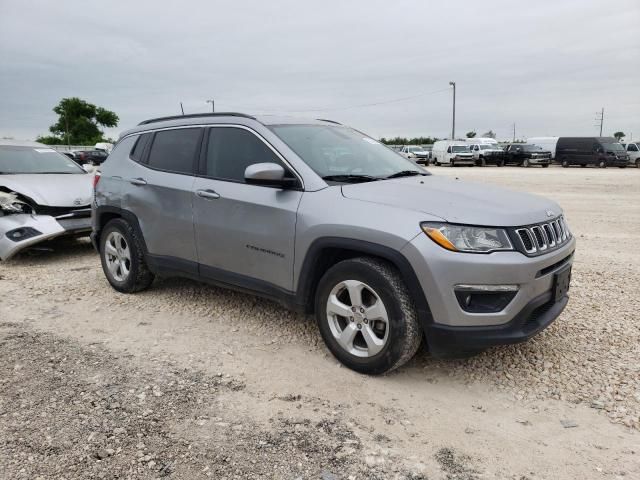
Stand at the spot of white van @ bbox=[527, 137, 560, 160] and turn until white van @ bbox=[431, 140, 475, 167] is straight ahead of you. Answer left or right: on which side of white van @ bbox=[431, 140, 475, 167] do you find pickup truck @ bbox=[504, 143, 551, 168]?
left

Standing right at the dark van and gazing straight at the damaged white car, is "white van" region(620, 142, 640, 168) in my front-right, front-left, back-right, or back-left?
back-left

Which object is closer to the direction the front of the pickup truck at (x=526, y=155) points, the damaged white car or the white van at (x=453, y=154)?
the damaged white car

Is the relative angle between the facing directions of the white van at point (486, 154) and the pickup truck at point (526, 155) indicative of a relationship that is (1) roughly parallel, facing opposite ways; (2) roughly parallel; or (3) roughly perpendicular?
roughly parallel

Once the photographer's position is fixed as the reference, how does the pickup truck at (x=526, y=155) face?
facing the viewer and to the right of the viewer

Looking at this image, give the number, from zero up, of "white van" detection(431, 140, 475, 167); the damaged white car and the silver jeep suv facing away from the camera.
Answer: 0

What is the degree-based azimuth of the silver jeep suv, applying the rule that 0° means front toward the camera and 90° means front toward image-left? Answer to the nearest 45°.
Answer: approximately 315°

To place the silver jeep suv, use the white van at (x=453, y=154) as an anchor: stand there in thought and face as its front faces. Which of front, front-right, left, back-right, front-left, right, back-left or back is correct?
front-right

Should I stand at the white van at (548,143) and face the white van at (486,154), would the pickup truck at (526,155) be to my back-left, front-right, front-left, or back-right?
front-left

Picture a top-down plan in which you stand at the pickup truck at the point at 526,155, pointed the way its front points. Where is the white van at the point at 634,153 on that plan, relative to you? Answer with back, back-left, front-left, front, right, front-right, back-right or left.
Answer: front-left

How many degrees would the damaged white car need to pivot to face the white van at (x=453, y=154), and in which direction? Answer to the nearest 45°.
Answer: approximately 90° to its left

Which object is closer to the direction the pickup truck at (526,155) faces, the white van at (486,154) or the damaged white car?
the damaged white car

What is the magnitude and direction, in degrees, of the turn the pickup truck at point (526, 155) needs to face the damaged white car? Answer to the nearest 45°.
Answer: approximately 45° to its right

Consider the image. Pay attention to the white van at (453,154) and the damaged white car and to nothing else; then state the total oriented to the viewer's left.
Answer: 0

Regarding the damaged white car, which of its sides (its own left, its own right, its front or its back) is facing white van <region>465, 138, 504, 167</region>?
left

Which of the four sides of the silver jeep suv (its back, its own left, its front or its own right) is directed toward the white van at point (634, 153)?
left

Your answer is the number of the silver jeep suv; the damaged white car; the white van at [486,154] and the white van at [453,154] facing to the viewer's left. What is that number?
0

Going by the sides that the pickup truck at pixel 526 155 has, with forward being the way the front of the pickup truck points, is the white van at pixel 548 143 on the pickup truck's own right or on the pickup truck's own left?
on the pickup truck's own left
